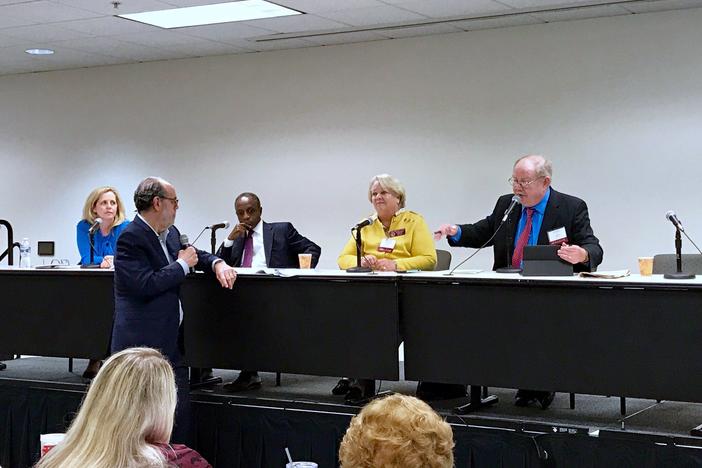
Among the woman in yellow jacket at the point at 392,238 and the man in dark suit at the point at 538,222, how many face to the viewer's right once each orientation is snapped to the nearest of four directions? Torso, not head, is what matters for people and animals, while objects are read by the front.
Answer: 0

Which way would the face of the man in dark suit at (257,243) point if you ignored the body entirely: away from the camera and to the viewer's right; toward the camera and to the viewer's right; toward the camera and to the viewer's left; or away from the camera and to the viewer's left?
toward the camera and to the viewer's left

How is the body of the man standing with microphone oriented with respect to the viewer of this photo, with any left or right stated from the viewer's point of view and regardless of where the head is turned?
facing to the right of the viewer

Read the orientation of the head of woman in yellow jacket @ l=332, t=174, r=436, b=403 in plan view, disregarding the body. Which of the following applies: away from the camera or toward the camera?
toward the camera

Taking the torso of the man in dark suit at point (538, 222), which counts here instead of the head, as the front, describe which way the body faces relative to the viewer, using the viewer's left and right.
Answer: facing the viewer and to the left of the viewer

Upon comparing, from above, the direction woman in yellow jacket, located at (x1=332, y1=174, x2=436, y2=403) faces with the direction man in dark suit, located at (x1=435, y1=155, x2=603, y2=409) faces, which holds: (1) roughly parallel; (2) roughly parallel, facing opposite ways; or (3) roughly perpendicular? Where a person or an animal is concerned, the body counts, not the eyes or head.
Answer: roughly parallel

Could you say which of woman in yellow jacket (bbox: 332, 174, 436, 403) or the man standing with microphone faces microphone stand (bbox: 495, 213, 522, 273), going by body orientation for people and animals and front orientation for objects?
the man standing with microphone

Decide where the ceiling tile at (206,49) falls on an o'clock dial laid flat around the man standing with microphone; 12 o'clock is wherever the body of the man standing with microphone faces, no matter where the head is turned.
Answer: The ceiling tile is roughly at 9 o'clock from the man standing with microphone.

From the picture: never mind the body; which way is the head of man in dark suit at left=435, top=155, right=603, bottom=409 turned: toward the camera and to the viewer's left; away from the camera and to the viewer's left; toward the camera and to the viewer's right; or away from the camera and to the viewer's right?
toward the camera and to the viewer's left

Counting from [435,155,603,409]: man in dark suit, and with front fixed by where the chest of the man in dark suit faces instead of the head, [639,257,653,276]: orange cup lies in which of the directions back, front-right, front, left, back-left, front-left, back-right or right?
left

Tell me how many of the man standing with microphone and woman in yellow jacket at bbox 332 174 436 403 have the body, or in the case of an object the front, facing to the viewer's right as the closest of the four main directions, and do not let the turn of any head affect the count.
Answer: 1

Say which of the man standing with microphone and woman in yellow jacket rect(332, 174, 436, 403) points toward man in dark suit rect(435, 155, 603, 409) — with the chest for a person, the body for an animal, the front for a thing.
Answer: the man standing with microphone

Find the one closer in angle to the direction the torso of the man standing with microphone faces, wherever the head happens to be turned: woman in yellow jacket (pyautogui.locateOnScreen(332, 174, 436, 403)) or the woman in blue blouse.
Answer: the woman in yellow jacket

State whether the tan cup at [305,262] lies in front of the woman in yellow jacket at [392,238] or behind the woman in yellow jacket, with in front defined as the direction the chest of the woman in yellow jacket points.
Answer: in front

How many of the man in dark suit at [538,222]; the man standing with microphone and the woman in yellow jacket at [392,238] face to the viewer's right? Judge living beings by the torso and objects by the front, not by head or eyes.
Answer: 1

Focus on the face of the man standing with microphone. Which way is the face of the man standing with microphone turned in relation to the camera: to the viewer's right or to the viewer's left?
to the viewer's right

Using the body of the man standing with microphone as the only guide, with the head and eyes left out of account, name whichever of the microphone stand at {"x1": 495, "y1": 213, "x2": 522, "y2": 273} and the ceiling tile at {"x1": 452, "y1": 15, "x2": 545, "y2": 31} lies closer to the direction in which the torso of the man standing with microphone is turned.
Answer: the microphone stand
